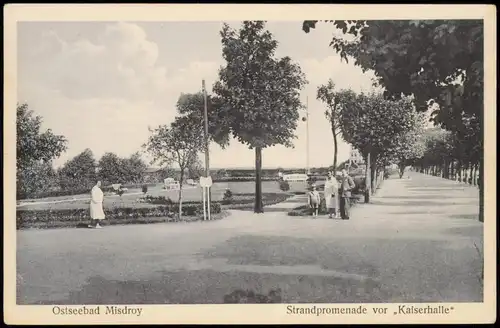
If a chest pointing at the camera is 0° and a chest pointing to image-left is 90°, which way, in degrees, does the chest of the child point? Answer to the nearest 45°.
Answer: approximately 0°

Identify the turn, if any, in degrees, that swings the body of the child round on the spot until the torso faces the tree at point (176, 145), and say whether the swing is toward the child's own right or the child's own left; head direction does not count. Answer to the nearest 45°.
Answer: approximately 90° to the child's own right
